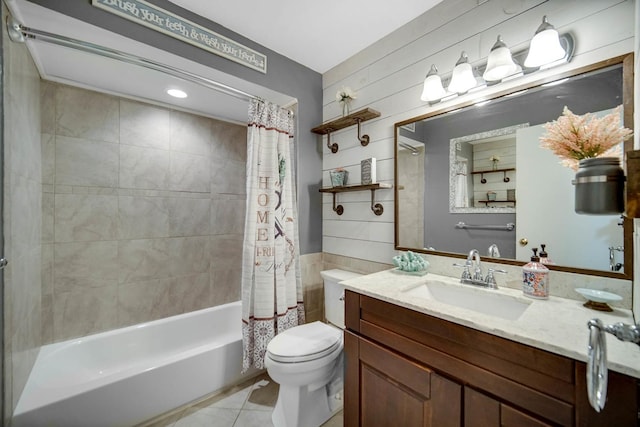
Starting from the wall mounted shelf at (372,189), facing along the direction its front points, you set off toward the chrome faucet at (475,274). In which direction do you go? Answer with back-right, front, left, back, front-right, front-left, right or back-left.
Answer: left

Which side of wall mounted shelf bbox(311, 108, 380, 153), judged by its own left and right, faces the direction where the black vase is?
left

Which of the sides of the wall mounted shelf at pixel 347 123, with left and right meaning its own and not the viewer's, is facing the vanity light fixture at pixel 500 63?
left

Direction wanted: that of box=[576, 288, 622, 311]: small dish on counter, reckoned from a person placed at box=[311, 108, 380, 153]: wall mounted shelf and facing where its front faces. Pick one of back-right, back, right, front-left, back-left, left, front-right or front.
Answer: left

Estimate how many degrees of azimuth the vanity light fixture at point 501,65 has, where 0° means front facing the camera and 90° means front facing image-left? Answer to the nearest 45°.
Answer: approximately 45°

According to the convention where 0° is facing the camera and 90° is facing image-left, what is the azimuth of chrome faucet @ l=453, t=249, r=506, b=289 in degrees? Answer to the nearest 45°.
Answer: approximately 45°

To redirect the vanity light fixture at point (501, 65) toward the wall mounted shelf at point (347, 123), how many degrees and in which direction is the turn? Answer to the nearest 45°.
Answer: approximately 45° to its right

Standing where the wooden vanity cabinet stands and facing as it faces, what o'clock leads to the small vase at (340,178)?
The small vase is roughly at 3 o'clock from the wooden vanity cabinet.

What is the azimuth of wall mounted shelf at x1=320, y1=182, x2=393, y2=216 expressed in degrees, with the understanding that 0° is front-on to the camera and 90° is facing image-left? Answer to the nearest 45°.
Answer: approximately 45°

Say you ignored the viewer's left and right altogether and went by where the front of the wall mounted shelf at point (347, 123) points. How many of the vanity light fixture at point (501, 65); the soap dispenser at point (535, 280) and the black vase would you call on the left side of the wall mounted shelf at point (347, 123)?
3
